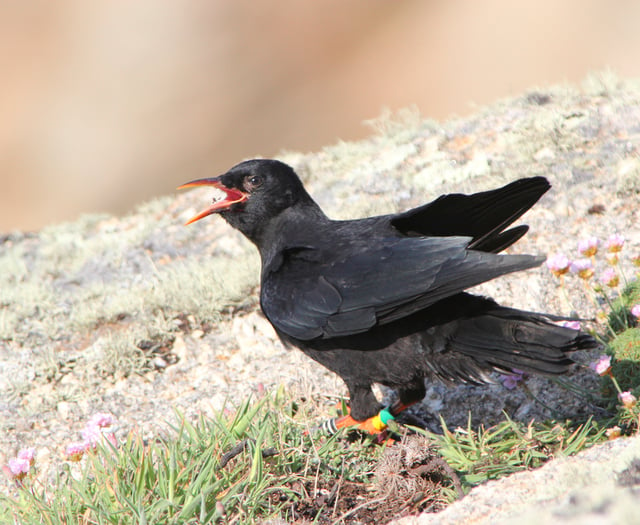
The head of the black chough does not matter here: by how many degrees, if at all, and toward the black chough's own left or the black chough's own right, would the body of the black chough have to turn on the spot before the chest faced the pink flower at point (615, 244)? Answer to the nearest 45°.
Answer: approximately 180°

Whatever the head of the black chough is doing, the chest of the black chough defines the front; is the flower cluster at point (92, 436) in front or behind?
in front

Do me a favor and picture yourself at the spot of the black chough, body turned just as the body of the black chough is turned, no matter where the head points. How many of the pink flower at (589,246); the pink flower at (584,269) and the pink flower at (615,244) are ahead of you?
0

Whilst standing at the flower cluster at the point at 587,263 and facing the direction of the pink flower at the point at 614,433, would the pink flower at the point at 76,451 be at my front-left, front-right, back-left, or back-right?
front-right

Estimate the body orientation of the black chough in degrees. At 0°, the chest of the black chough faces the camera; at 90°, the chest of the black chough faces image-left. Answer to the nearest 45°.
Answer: approximately 90°

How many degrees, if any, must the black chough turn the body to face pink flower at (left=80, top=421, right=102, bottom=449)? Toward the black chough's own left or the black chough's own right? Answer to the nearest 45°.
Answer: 0° — it already faces it

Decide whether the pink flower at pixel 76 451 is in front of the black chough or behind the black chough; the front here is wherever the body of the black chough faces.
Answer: in front

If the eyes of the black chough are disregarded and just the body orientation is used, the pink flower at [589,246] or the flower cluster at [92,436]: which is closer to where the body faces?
the flower cluster

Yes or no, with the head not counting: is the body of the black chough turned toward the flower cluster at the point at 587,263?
no

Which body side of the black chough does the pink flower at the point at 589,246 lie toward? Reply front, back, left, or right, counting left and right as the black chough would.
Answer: back

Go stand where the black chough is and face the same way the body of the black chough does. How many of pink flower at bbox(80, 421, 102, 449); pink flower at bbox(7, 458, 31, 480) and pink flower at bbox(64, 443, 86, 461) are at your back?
0
